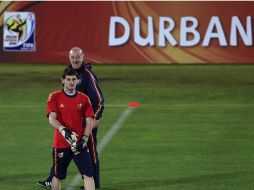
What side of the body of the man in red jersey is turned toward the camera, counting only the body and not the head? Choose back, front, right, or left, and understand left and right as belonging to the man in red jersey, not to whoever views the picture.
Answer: front

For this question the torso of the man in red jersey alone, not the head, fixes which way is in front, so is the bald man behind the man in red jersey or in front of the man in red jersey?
behind
